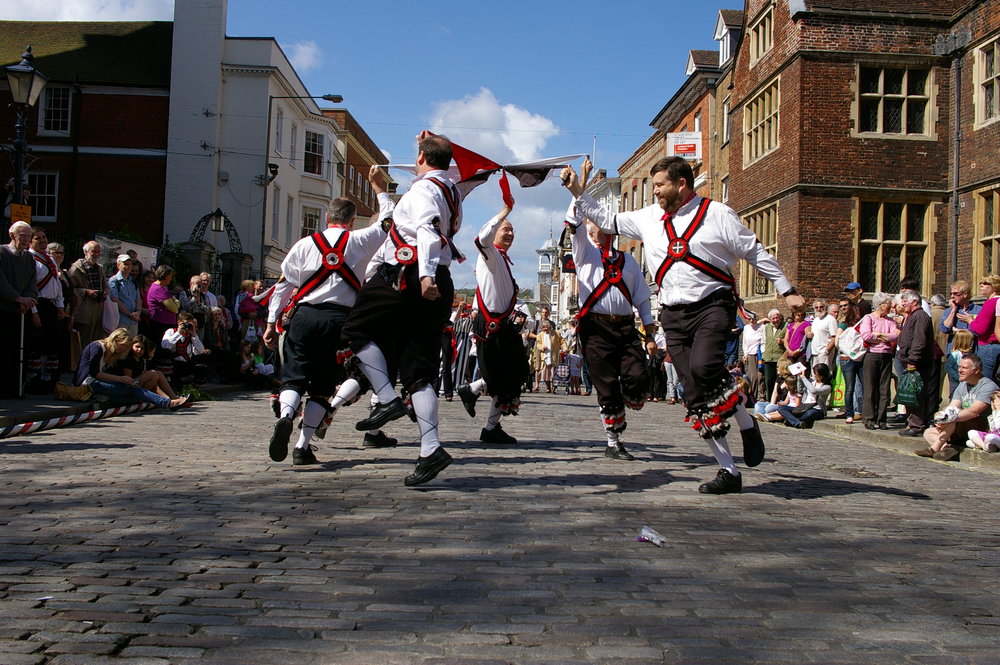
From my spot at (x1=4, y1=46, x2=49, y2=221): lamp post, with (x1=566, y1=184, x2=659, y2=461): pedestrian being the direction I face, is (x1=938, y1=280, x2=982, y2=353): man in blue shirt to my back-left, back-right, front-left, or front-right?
front-left

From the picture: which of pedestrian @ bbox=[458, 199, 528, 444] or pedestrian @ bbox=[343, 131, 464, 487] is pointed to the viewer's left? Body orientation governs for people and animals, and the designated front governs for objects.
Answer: pedestrian @ bbox=[343, 131, 464, 487]

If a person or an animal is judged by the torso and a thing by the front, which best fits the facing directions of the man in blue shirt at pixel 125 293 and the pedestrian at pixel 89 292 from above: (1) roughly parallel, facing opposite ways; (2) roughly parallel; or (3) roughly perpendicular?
roughly parallel

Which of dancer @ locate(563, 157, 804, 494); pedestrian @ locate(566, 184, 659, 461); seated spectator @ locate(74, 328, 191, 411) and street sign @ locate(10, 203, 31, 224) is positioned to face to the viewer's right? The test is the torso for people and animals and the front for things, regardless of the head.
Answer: the seated spectator

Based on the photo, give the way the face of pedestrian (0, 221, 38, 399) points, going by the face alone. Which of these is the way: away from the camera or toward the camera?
toward the camera

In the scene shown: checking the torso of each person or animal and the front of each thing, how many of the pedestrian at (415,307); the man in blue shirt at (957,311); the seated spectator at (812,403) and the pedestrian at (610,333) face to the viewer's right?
0

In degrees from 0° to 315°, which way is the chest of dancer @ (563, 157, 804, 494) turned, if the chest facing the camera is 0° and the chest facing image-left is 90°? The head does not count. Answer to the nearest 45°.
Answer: approximately 45°

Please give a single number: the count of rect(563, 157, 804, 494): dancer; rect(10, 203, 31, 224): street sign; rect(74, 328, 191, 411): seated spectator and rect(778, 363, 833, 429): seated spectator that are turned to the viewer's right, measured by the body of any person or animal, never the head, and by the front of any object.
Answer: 1

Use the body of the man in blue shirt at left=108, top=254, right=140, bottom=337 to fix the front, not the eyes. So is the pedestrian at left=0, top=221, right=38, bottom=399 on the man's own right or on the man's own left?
on the man's own right

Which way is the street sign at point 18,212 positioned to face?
toward the camera

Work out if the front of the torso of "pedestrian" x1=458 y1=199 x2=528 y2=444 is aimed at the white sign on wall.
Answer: no

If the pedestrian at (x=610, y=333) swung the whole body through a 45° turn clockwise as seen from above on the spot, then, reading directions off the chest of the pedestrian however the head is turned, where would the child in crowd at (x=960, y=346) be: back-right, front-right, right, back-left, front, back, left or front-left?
back
